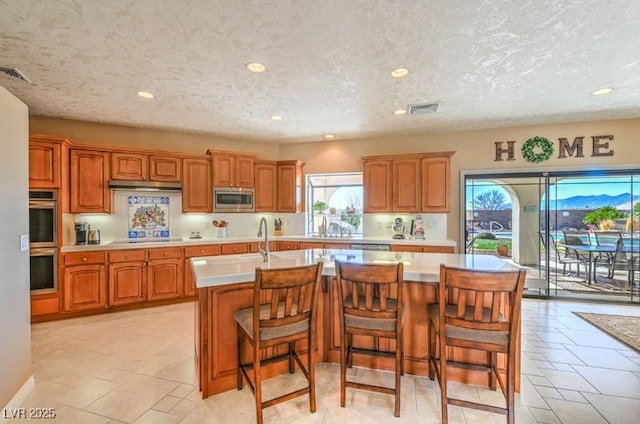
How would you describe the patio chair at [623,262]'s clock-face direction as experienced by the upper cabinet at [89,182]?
The patio chair is roughly at 10 o'clock from the upper cabinet.

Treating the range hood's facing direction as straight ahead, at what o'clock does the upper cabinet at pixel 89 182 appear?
The upper cabinet is roughly at 3 o'clock from the range hood.
